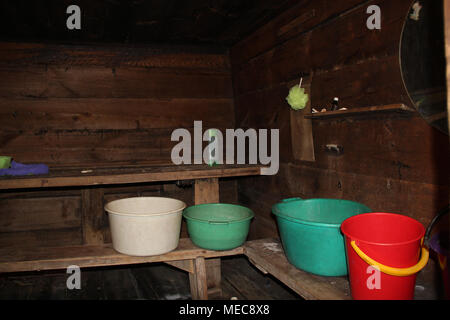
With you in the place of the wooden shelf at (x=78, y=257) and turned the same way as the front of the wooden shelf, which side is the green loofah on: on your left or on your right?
on your left

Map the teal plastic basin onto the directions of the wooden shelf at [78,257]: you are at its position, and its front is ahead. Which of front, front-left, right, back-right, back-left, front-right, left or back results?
front-left

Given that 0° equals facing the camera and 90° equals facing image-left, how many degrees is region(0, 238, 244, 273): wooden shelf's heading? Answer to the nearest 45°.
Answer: approximately 0°
